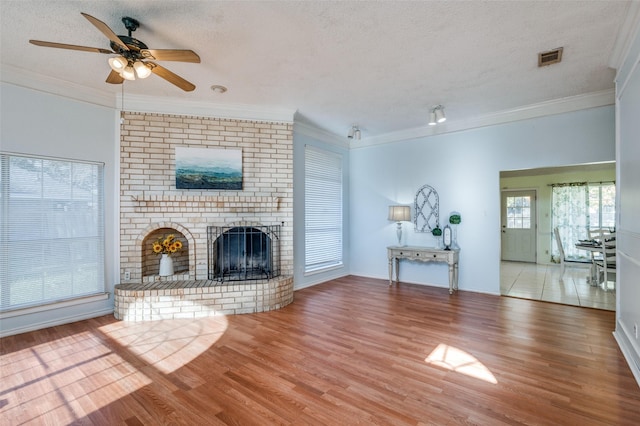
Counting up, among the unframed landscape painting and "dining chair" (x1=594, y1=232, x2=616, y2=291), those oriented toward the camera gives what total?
1

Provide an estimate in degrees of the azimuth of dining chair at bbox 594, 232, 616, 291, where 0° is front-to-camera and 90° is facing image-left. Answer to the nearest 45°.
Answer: approximately 135°

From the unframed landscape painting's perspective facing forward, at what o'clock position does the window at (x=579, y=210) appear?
The window is roughly at 9 o'clock from the unframed landscape painting.

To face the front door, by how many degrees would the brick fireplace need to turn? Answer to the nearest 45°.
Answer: approximately 90° to its left

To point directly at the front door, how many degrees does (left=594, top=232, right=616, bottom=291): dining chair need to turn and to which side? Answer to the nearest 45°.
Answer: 0° — it already faces it

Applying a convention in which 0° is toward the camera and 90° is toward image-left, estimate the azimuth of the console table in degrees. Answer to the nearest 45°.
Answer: approximately 45°

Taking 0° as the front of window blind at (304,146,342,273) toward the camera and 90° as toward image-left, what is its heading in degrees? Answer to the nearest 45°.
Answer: approximately 315°

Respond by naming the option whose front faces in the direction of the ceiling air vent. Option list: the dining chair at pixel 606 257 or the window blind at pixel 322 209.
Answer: the window blind

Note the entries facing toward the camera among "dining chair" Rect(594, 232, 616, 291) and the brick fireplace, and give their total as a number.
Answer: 1

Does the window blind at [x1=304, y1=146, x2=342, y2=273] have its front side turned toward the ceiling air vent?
yes
